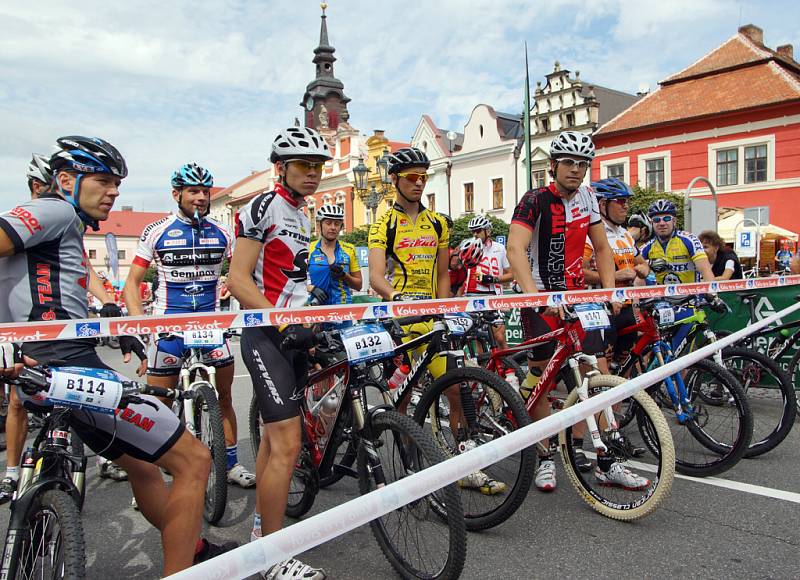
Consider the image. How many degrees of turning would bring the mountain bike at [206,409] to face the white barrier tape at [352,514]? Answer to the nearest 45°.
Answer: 0° — it already faces it

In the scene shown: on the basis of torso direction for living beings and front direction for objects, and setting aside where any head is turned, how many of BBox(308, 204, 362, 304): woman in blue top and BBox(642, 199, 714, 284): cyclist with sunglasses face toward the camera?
2

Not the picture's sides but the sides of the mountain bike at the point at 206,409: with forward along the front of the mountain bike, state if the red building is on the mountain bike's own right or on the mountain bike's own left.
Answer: on the mountain bike's own left

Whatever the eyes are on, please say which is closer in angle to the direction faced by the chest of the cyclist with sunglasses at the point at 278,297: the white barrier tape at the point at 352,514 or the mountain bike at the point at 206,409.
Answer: the white barrier tape

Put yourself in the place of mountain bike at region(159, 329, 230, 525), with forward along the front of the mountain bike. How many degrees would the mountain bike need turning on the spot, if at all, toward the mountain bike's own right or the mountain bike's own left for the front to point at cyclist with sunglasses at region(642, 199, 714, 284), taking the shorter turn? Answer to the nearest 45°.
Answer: approximately 90° to the mountain bike's own left

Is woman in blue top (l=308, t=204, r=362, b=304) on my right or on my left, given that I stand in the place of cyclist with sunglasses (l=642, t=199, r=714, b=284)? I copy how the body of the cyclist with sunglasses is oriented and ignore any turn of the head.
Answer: on my right
